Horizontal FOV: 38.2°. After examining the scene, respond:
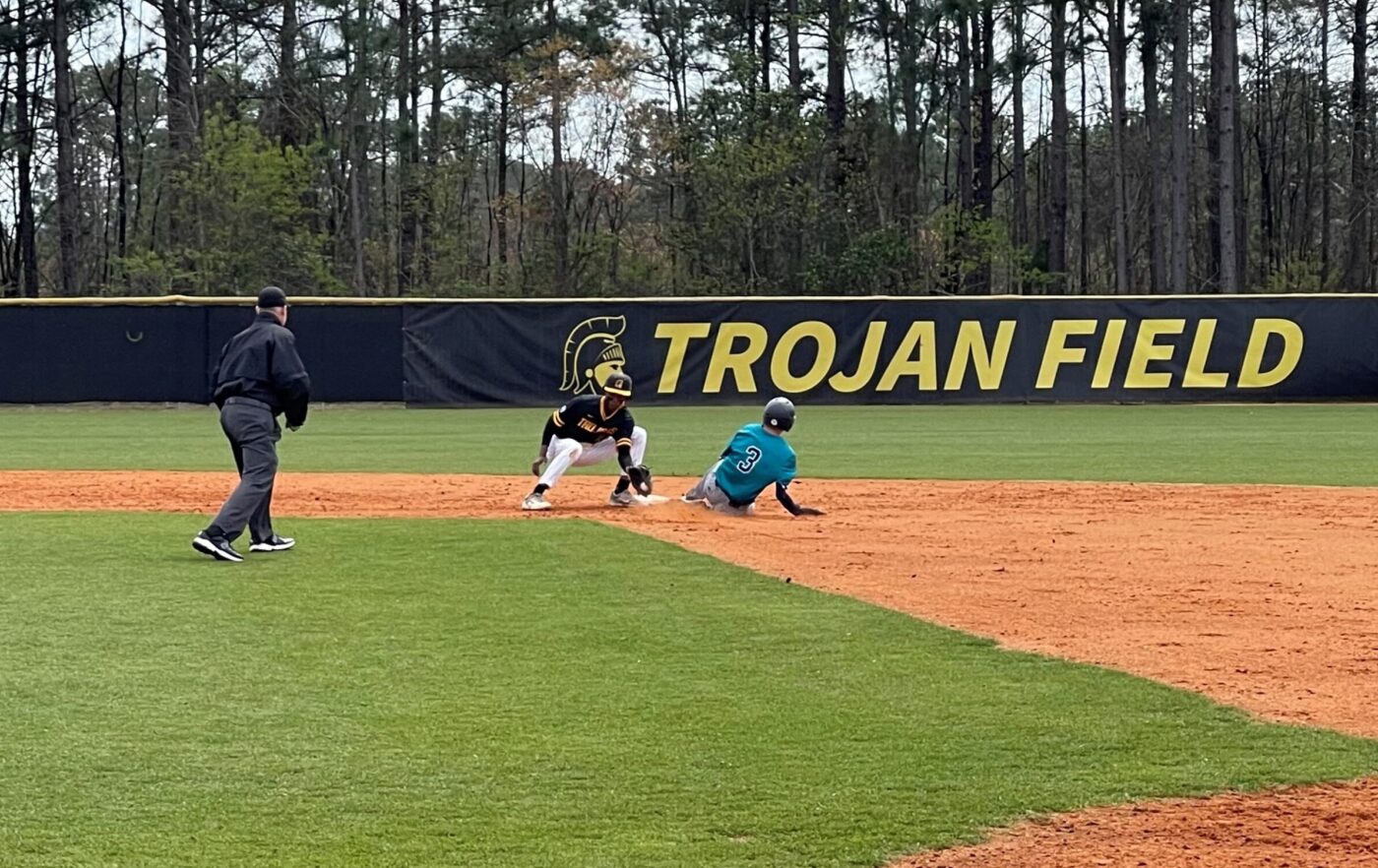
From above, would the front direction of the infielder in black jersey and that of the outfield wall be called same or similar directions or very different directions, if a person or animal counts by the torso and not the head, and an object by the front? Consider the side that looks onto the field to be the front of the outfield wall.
same or similar directions

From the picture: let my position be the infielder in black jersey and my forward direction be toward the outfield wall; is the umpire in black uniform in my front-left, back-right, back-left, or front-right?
back-left

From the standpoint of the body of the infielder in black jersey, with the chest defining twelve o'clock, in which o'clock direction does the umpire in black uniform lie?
The umpire in black uniform is roughly at 1 o'clock from the infielder in black jersey.

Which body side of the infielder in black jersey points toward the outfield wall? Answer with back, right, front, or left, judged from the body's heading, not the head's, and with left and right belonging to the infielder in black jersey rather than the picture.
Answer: back

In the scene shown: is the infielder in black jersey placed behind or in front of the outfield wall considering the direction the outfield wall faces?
in front

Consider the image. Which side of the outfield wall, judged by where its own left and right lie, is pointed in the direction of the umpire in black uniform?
front

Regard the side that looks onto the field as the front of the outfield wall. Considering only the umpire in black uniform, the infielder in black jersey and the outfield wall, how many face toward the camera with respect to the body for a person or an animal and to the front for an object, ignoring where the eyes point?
2

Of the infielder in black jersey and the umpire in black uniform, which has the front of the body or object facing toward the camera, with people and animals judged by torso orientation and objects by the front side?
the infielder in black jersey

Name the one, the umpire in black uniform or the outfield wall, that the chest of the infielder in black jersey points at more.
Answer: the umpire in black uniform

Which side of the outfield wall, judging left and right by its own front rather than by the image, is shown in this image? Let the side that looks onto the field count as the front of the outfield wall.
front

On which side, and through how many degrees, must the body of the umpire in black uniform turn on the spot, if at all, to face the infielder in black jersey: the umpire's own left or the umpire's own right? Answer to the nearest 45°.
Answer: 0° — they already face them

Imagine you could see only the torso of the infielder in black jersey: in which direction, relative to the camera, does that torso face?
toward the camera

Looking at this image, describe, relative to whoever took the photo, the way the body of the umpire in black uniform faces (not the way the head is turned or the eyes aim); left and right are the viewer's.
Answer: facing away from the viewer and to the right of the viewer

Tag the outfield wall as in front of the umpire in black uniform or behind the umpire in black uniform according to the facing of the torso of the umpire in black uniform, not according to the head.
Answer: in front

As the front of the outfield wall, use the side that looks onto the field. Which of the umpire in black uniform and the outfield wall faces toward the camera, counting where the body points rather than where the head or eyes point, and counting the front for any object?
the outfield wall

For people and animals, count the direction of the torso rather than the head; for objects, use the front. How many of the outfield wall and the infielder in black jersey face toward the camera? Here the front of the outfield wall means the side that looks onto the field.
2
